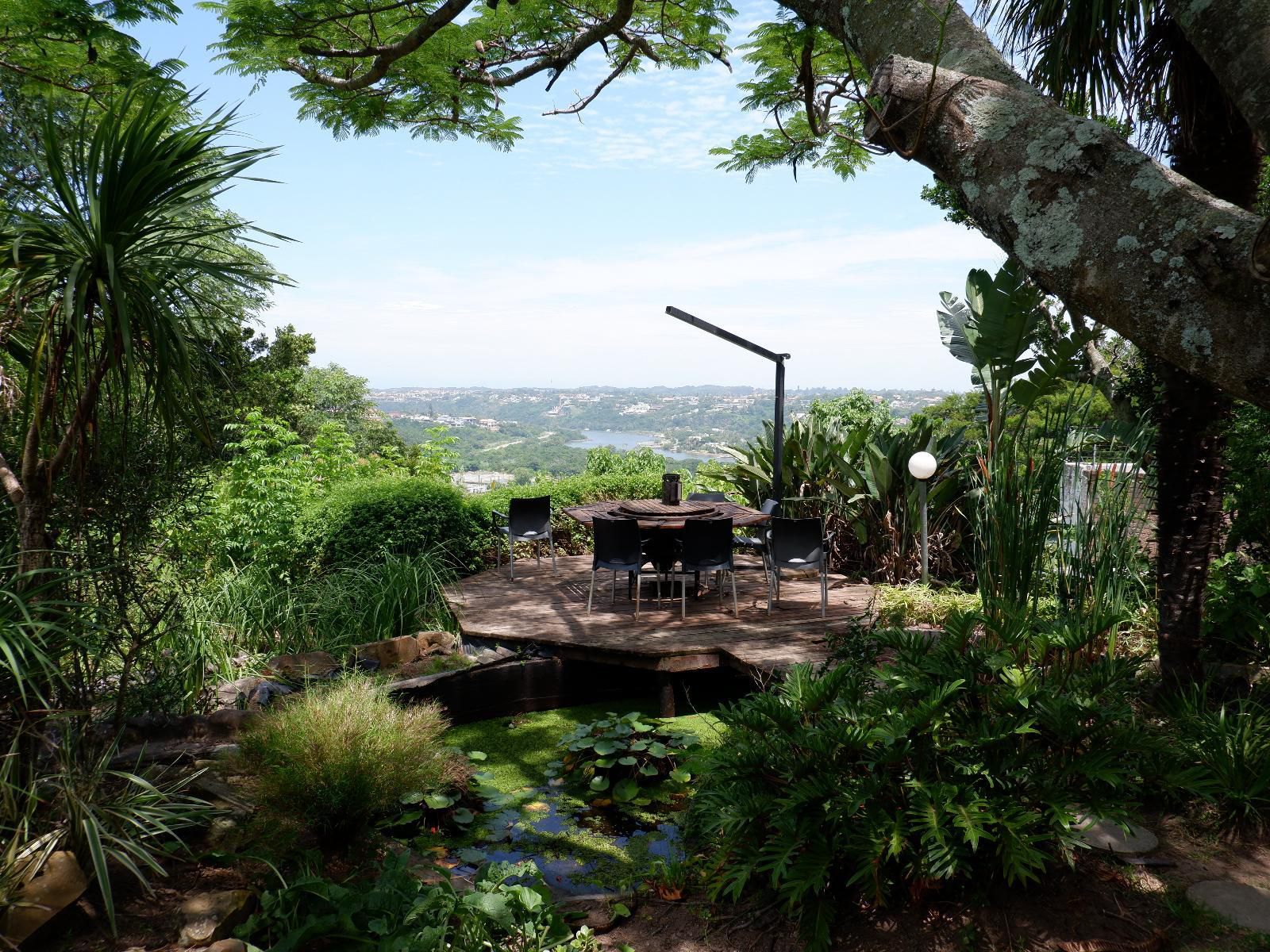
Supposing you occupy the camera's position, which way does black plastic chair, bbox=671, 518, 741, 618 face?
facing away from the viewer

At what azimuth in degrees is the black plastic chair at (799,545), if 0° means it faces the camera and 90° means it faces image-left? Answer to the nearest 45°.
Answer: approximately 180°

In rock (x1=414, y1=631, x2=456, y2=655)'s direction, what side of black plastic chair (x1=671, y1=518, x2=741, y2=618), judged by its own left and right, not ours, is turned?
left

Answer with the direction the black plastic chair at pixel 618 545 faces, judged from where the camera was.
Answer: facing away from the viewer and to the right of the viewer

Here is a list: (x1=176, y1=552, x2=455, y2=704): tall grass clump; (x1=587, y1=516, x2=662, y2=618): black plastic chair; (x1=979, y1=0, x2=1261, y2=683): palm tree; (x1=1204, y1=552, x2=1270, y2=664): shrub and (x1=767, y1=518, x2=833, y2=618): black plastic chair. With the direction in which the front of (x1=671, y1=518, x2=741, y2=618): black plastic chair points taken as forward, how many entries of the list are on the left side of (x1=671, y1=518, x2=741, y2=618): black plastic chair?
2

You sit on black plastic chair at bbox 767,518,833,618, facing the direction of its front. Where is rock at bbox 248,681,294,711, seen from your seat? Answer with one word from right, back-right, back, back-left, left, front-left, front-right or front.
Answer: back-left

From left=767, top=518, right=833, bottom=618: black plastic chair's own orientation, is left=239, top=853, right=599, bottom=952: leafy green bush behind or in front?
behind

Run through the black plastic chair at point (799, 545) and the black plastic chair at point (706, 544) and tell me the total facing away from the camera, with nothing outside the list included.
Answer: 2

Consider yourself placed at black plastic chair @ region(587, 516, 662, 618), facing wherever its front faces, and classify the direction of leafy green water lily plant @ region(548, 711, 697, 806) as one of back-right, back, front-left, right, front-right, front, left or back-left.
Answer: back-right

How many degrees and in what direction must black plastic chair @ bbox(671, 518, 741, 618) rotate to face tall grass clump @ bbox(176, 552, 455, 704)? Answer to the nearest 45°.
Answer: approximately 90° to its left

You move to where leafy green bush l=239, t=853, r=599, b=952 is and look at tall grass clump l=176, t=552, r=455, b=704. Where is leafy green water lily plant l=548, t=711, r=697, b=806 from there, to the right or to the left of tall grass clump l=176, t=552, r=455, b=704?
right

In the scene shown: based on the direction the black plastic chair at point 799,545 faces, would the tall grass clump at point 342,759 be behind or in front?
behind
